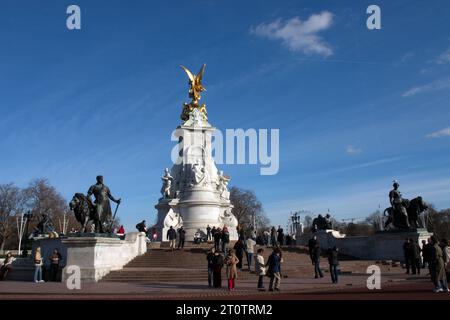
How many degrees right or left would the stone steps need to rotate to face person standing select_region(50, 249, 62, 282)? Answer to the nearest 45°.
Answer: approximately 45° to its right

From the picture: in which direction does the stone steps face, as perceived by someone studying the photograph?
facing the viewer

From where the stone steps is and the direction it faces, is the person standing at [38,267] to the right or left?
on its right

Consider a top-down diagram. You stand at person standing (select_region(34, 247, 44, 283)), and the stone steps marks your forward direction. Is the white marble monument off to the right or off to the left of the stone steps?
left

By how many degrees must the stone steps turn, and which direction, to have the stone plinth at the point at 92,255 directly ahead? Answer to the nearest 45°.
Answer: approximately 45° to its right

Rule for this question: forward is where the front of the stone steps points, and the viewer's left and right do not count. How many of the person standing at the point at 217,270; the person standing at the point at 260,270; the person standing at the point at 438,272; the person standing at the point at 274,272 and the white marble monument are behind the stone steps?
1

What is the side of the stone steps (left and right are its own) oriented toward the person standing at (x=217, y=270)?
front

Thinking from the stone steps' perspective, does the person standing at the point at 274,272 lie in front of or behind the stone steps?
in front

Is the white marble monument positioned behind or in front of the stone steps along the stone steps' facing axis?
behind

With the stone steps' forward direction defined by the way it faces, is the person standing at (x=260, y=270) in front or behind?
in front

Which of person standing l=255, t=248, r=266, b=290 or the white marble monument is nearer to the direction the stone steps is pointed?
the person standing

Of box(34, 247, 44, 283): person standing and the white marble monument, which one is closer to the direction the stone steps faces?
the person standing
